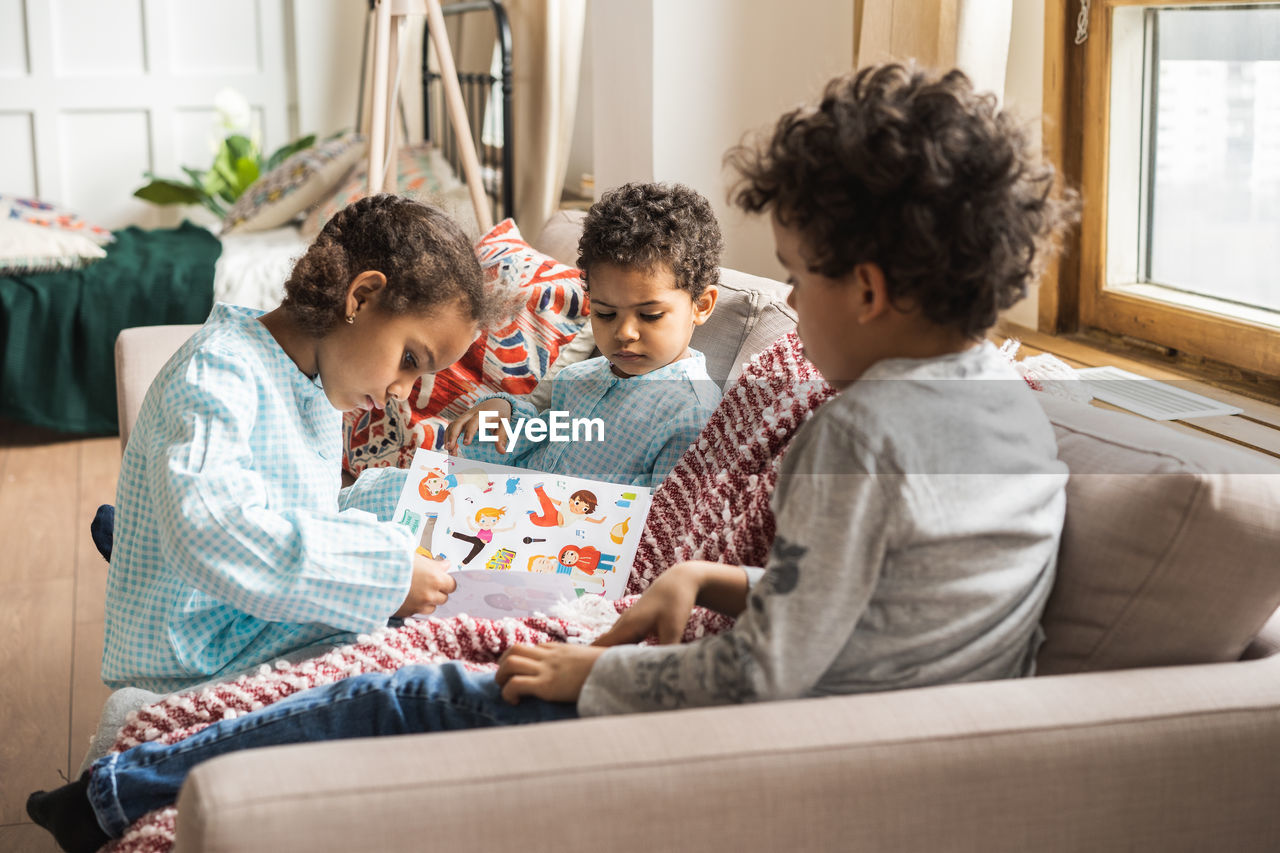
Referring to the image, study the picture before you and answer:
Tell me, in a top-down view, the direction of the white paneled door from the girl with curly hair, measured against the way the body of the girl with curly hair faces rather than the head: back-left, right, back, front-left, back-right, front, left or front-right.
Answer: left

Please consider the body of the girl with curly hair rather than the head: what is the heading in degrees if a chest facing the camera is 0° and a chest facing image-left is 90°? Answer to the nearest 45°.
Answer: approximately 270°

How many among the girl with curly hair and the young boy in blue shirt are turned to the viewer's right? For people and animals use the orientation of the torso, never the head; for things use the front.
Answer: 1

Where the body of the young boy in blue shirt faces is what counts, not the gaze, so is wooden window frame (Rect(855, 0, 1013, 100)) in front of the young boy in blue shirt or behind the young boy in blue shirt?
behind

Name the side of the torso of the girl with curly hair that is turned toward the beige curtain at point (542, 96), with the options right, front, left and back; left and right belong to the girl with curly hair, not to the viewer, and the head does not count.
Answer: left

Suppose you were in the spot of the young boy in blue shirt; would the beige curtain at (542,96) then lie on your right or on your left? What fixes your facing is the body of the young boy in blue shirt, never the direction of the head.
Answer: on your right

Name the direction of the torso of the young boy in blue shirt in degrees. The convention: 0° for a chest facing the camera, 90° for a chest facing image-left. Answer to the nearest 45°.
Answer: approximately 45°
